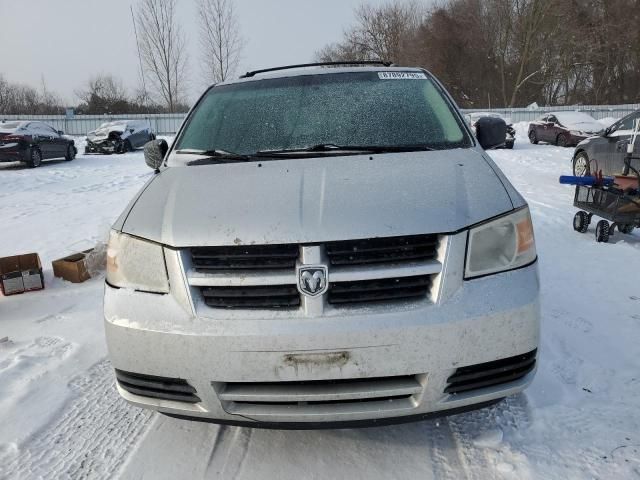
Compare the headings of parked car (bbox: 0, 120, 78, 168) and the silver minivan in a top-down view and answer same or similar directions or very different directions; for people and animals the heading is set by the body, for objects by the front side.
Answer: very different directions

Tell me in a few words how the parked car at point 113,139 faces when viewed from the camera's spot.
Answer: facing the viewer and to the left of the viewer

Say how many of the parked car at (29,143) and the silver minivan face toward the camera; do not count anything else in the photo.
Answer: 1

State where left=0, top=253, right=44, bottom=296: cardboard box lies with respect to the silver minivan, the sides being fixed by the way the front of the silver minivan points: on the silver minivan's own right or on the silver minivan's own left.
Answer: on the silver minivan's own right

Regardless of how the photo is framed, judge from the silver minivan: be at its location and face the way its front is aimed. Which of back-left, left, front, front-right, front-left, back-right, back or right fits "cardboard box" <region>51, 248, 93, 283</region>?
back-right

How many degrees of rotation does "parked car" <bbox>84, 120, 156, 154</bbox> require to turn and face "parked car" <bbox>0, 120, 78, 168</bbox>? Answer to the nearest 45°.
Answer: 0° — it already faces it

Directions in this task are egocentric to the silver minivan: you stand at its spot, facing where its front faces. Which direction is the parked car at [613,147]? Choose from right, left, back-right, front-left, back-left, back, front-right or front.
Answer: back-left

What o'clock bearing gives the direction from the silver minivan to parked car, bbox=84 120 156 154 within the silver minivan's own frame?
The parked car is roughly at 5 o'clock from the silver minivan.

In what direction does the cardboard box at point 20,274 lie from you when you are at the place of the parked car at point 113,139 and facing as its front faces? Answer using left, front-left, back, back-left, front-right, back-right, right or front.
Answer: front-left
